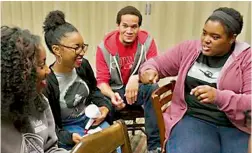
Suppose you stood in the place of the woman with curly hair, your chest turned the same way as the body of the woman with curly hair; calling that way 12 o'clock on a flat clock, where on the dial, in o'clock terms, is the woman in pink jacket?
The woman in pink jacket is roughly at 11 o'clock from the woman with curly hair.

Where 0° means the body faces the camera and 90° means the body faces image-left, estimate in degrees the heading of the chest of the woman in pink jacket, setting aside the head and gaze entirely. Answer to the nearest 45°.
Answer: approximately 45°

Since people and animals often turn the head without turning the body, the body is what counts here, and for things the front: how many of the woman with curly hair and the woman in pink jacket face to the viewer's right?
1

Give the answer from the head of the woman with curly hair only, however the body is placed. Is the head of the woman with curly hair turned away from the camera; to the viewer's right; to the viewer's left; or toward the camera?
to the viewer's right

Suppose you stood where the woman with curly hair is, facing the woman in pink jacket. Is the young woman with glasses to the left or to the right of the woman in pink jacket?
left

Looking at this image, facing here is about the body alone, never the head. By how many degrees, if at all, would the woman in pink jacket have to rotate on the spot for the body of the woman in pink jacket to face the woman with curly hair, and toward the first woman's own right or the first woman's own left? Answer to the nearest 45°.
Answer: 0° — they already face them

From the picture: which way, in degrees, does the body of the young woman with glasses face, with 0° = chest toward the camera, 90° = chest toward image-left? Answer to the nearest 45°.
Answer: approximately 315°

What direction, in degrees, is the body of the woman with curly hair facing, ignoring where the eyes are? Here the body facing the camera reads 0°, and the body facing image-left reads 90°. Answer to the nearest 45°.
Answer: approximately 270°
